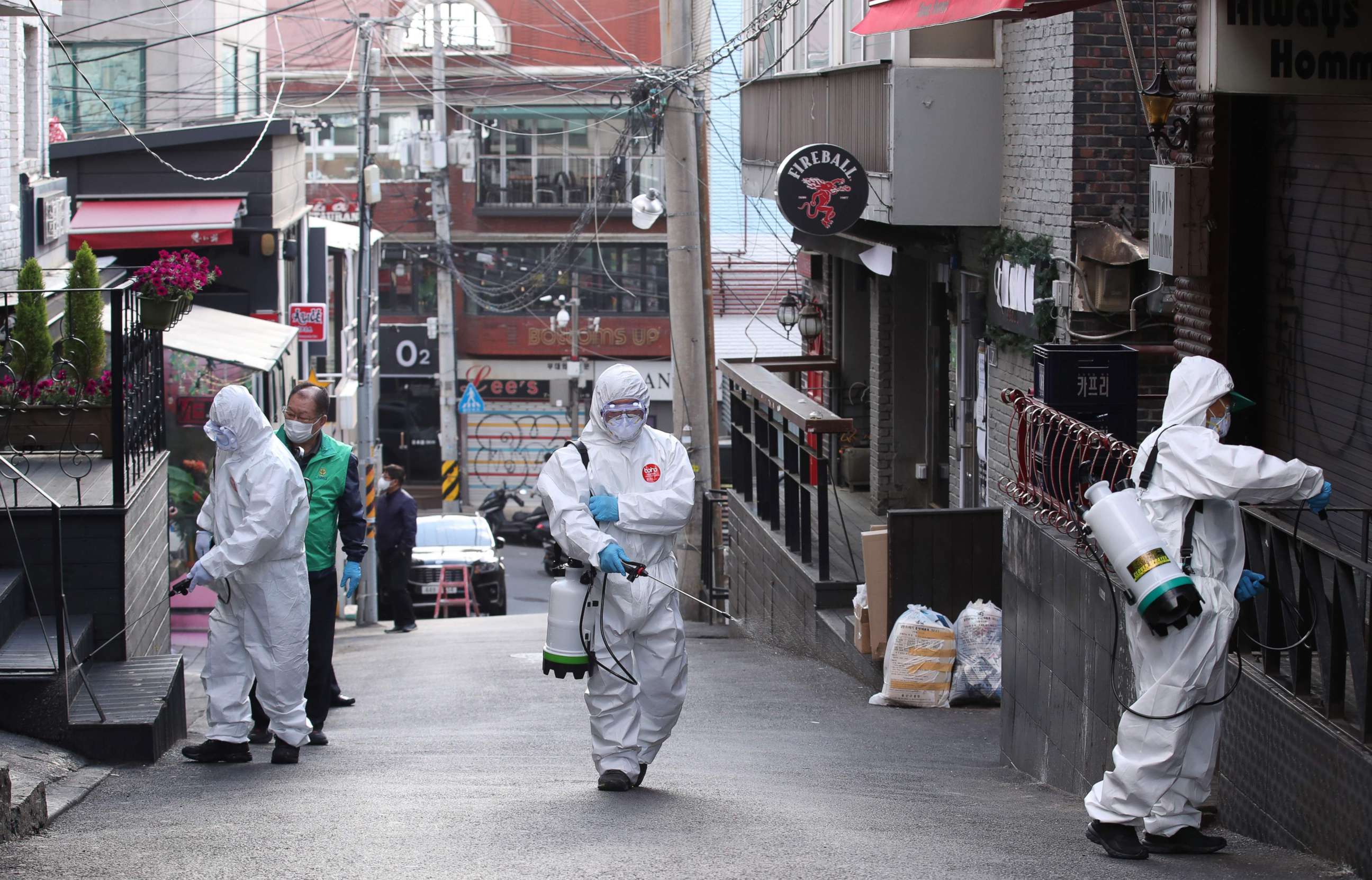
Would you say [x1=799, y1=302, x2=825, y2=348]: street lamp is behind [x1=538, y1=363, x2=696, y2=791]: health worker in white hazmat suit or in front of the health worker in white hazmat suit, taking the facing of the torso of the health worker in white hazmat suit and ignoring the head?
behind

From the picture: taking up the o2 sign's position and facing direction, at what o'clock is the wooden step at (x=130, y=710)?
The wooden step is roughly at 12 o'clock from the o2 sign.

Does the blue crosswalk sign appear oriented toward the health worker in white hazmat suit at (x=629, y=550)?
yes

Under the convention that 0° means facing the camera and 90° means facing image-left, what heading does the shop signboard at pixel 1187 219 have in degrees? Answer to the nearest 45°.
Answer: approximately 45°

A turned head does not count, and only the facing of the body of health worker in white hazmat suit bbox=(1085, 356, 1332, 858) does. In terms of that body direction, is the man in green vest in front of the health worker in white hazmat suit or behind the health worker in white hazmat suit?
behind

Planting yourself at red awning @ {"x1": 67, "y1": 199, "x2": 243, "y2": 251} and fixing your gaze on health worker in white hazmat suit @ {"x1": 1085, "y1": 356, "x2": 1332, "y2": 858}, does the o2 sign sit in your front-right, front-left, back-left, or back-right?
back-left

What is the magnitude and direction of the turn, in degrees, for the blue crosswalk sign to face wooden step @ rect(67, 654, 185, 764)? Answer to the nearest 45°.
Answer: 0° — it already faces it

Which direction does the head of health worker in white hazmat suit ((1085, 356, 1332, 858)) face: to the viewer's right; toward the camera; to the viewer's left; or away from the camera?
to the viewer's right
